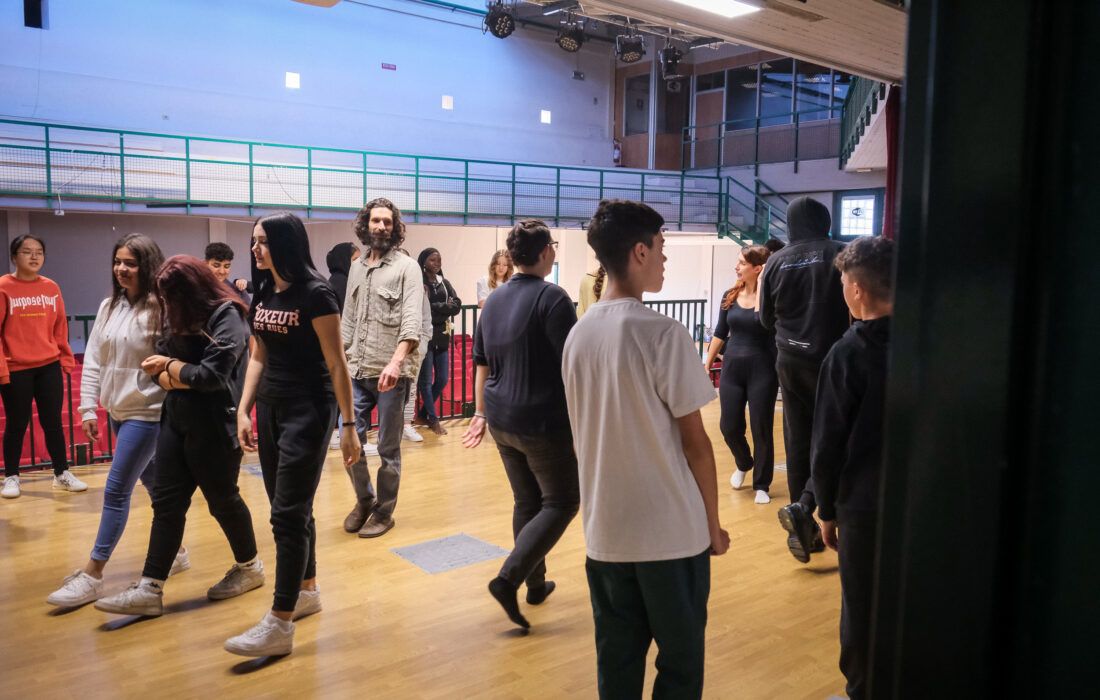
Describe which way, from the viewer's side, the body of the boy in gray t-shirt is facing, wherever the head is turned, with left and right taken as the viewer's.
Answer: facing away from the viewer and to the right of the viewer

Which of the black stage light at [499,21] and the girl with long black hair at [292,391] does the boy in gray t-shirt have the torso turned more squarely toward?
the black stage light

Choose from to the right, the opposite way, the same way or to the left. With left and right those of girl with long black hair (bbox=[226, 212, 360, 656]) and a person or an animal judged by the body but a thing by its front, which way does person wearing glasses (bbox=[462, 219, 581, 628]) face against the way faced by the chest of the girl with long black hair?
the opposite way

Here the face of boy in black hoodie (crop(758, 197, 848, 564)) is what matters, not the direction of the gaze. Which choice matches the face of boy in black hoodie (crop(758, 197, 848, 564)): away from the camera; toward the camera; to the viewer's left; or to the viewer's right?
away from the camera

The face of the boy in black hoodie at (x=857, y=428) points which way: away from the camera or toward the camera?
away from the camera

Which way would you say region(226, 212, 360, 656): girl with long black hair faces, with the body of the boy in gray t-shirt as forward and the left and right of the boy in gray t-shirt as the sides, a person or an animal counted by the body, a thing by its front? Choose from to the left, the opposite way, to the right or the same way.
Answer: the opposite way

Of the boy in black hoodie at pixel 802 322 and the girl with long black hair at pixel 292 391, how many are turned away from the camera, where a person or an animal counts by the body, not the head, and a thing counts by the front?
1

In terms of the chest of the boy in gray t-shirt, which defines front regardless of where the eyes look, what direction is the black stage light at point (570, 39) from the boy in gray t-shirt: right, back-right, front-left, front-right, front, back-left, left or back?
front-left

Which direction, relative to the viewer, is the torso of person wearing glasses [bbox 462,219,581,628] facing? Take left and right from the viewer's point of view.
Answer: facing away from the viewer and to the right of the viewer

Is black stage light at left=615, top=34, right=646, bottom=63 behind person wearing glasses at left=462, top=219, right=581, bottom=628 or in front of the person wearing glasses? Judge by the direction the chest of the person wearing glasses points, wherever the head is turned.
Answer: in front

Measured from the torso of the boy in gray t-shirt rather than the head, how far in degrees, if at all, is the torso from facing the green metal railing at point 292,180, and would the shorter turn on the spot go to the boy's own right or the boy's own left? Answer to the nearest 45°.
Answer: approximately 90° to the boy's own left

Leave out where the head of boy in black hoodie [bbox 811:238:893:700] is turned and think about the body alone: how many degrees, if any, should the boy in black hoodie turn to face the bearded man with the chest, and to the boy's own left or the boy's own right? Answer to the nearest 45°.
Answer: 0° — they already face them

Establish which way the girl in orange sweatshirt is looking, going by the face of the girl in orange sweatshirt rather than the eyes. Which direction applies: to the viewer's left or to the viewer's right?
to the viewer's right

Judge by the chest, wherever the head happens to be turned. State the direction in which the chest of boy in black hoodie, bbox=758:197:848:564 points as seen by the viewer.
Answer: away from the camera

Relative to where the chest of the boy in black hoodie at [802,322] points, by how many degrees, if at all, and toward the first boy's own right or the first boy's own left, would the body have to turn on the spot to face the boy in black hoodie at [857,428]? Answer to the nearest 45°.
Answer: approximately 180°
